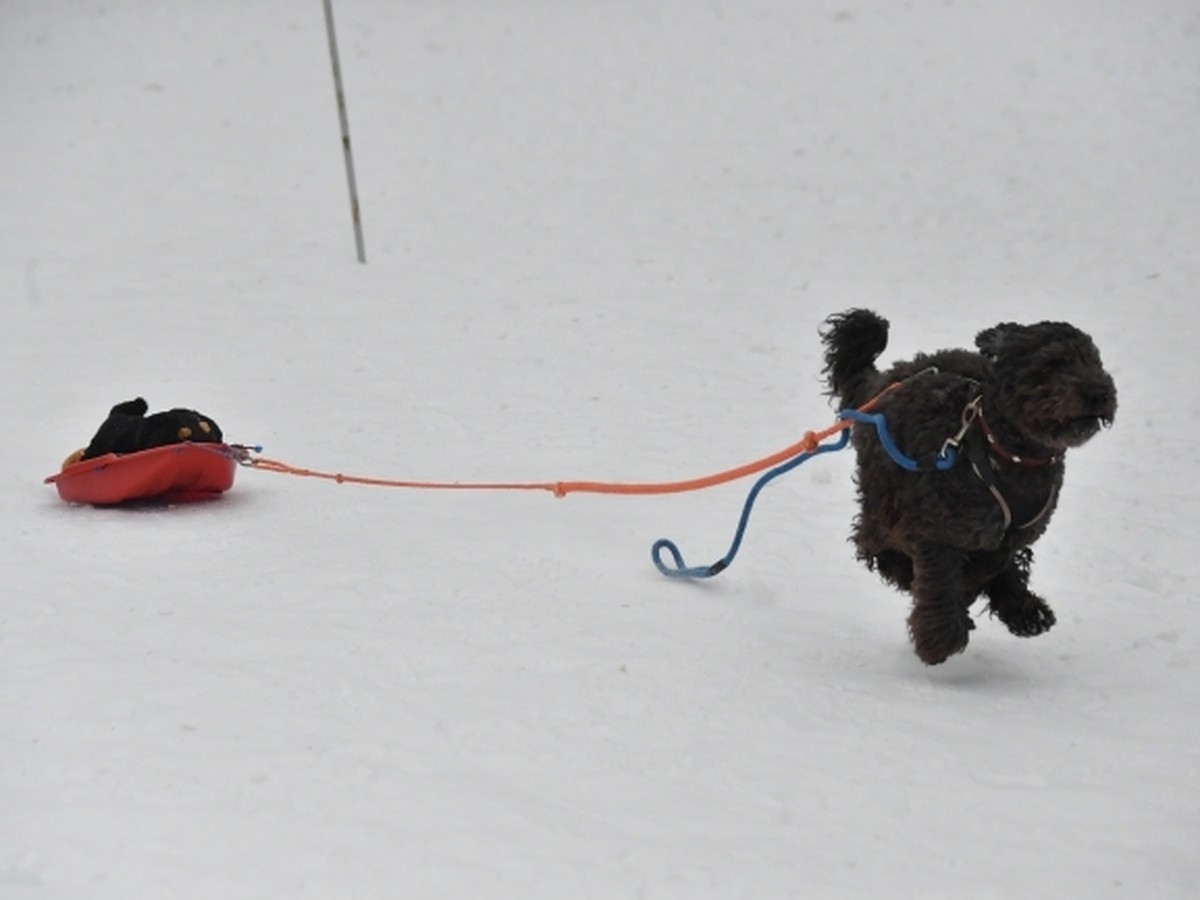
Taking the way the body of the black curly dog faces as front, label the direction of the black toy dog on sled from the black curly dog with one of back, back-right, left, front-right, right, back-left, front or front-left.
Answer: back-right

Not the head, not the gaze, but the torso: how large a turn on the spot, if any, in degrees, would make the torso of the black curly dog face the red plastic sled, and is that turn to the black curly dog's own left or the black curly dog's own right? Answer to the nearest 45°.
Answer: approximately 135° to the black curly dog's own right

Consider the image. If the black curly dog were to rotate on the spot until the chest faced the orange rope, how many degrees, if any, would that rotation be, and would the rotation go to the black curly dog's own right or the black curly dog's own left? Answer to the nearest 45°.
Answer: approximately 135° to the black curly dog's own right

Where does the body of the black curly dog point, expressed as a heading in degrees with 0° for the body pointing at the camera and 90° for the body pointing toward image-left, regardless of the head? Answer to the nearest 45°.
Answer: approximately 315°
